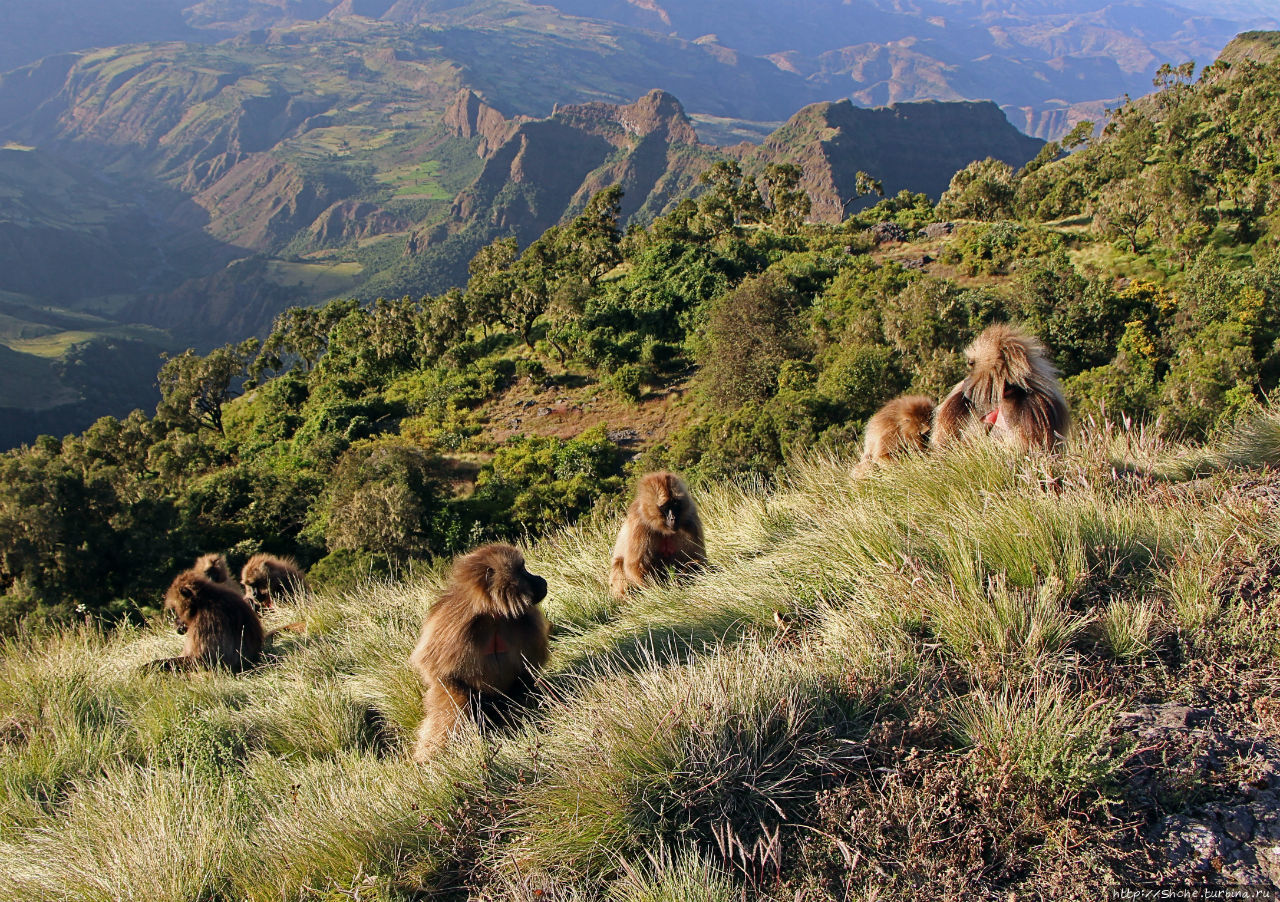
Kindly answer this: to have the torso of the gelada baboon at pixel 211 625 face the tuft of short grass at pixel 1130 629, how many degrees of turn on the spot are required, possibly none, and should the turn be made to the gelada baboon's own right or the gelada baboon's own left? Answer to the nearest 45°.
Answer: approximately 135° to the gelada baboon's own left

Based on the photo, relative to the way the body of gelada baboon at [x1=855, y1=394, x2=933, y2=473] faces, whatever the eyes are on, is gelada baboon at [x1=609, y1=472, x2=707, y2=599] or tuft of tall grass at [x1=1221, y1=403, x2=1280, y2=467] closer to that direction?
the tuft of tall grass

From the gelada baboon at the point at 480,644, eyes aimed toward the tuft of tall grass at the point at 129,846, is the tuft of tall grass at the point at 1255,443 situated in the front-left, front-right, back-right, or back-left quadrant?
back-left

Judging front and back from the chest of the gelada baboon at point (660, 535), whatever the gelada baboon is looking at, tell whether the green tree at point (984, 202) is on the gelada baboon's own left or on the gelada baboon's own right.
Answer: on the gelada baboon's own left

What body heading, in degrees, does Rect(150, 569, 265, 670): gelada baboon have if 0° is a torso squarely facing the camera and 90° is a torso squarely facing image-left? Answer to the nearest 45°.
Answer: approximately 90°

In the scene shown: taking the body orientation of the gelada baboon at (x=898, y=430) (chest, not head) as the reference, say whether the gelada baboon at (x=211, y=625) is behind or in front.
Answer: behind

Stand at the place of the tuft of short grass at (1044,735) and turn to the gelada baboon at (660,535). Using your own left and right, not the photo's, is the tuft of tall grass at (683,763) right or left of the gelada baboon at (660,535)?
left

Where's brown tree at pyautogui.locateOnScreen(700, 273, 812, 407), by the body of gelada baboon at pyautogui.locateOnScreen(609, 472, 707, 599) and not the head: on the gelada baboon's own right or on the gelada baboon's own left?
on the gelada baboon's own left
